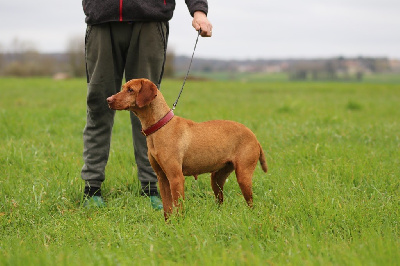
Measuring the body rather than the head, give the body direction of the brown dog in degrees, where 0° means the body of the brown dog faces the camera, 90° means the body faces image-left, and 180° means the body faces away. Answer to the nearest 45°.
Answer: approximately 90°
